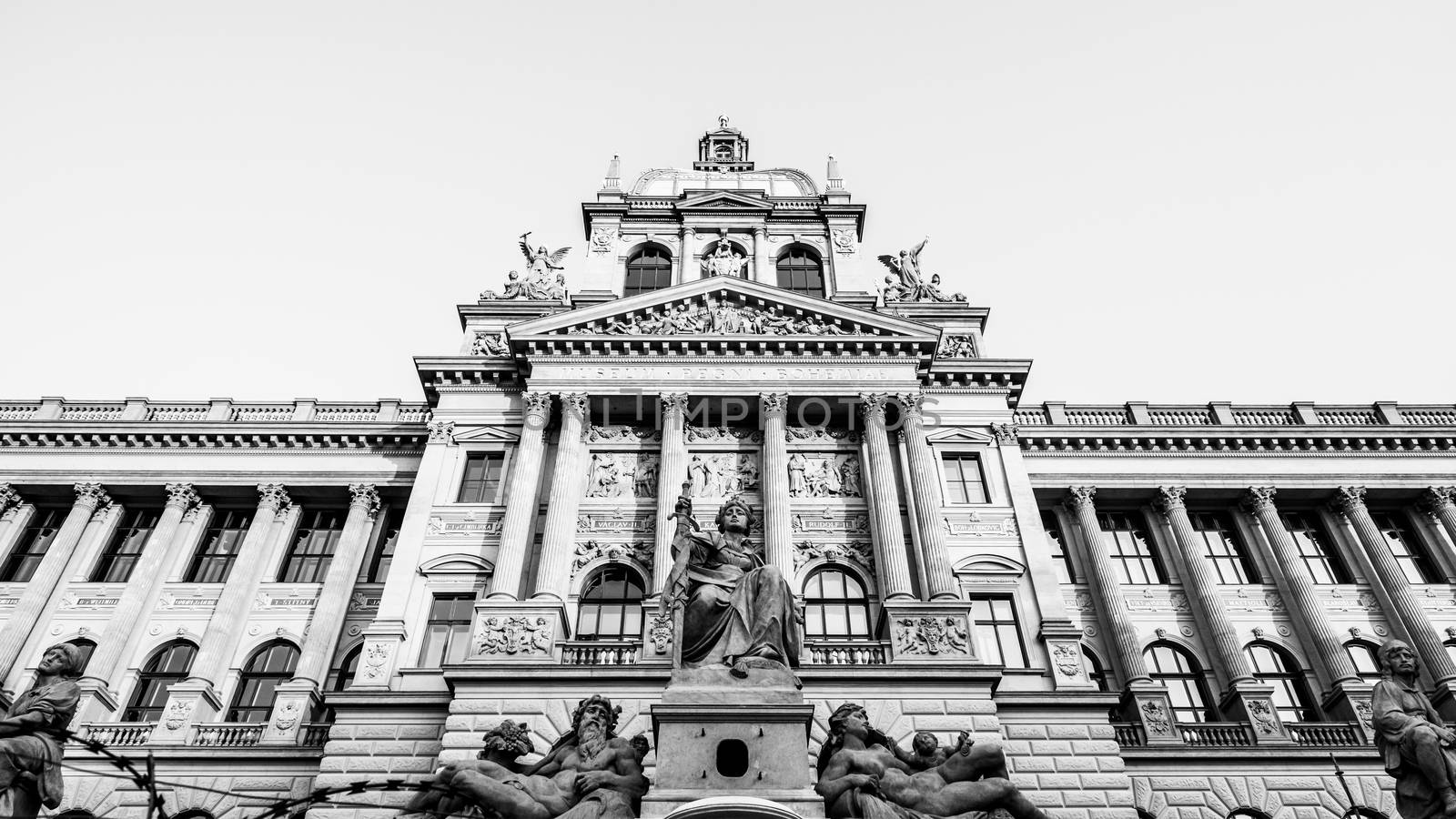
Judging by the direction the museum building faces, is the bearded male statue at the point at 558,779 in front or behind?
in front

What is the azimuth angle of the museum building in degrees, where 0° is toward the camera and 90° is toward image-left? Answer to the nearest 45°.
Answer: approximately 0°

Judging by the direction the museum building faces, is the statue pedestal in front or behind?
in front
